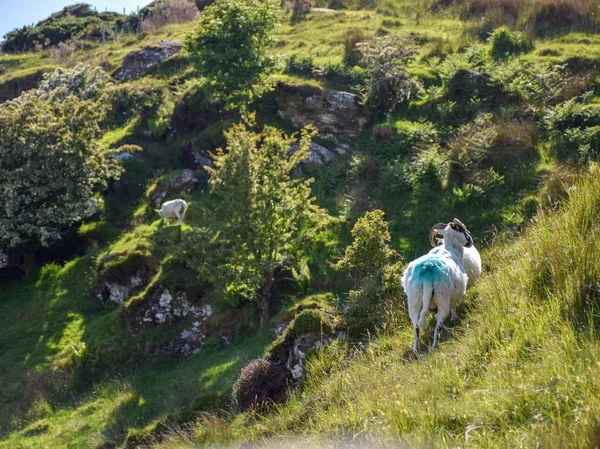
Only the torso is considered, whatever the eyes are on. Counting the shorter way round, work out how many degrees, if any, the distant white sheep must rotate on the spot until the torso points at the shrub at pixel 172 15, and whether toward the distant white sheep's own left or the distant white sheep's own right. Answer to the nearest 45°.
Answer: approximately 90° to the distant white sheep's own right

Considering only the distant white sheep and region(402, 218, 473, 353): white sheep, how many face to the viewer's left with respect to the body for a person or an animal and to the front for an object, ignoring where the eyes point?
1

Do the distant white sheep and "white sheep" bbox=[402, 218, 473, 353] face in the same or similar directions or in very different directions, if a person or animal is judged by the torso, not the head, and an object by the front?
very different directions

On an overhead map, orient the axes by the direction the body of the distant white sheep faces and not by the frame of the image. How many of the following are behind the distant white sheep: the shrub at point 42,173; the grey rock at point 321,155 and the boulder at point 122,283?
1

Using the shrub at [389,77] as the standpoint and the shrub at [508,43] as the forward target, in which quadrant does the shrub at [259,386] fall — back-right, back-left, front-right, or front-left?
back-right

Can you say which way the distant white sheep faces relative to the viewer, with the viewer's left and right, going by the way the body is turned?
facing to the left of the viewer

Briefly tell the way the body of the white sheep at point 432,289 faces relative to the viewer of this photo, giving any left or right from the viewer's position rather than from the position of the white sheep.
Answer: facing away from the viewer and to the right of the viewer

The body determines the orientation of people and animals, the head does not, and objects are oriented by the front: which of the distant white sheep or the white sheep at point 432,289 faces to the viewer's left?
the distant white sheep
